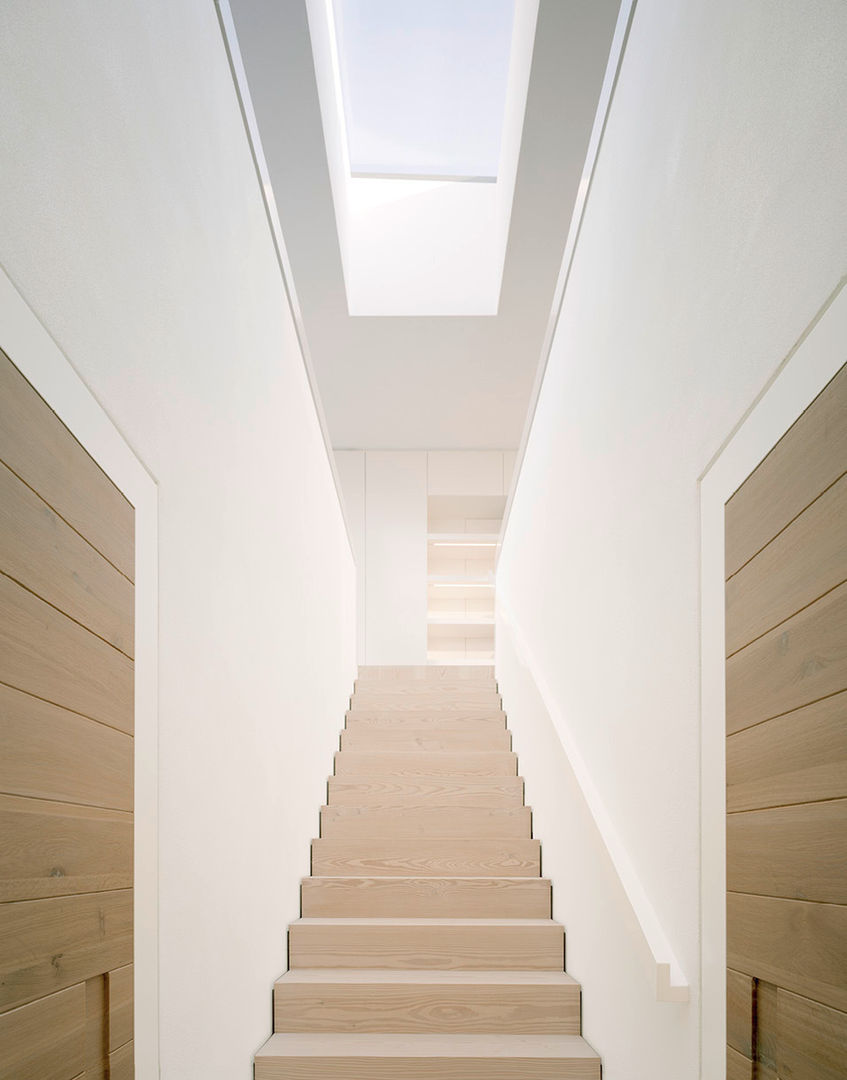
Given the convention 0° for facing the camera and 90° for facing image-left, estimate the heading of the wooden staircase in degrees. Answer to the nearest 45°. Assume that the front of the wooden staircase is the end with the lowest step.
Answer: approximately 0°

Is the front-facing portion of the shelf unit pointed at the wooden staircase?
yes

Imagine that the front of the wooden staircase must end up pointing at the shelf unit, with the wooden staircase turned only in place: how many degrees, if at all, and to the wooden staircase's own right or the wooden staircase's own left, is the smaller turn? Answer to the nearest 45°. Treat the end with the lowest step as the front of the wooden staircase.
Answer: approximately 180°

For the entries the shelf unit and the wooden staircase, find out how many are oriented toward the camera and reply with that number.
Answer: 2

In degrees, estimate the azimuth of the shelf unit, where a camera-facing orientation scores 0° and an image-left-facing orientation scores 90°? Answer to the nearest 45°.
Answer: approximately 0°

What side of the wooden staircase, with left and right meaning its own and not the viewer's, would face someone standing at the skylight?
back
